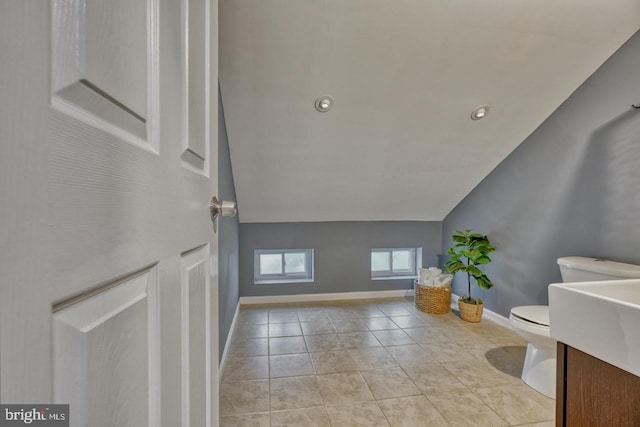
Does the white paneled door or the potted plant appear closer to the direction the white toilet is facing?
the white paneled door

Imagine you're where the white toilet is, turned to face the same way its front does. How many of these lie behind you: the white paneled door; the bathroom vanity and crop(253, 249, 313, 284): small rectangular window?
0

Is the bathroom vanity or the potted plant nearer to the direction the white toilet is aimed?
the bathroom vanity

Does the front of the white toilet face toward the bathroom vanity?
no

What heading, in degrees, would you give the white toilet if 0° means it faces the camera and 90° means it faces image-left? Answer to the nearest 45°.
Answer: approximately 45°

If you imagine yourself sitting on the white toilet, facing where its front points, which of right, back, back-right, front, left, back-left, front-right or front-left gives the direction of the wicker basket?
right

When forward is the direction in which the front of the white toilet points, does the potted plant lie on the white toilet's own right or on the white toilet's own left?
on the white toilet's own right

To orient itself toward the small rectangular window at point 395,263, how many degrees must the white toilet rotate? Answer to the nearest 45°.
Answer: approximately 90° to its right

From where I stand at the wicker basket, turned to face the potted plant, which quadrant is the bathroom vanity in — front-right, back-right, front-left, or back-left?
front-right

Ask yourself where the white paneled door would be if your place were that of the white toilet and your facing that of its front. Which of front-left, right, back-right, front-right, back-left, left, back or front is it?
front-left

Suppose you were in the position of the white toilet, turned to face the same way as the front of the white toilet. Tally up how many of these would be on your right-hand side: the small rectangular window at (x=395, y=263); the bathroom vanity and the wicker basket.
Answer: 2

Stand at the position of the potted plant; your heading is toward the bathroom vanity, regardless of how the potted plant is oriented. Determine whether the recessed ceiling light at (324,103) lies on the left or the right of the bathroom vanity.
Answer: right

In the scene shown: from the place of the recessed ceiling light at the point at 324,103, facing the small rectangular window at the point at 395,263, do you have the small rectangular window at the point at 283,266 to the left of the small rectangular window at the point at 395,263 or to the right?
left

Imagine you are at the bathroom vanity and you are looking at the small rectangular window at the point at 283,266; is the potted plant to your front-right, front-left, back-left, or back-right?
front-right

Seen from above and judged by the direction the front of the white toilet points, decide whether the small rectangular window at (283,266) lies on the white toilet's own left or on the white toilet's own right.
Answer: on the white toilet's own right
